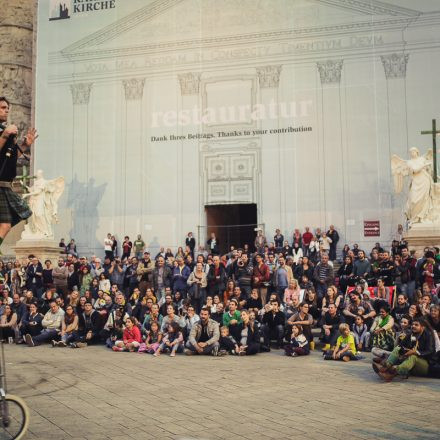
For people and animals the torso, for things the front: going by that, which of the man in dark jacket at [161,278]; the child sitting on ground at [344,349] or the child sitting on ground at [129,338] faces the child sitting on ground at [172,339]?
the man in dark jacket

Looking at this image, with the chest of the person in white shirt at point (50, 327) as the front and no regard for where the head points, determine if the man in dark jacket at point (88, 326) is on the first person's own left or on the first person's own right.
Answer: on the first person's own left

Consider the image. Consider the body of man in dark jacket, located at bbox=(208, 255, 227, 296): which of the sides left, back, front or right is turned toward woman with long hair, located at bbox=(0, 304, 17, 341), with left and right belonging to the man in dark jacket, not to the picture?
right

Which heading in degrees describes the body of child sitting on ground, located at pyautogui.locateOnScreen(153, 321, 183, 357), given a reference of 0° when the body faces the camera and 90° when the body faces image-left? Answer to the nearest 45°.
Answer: approximately 45°

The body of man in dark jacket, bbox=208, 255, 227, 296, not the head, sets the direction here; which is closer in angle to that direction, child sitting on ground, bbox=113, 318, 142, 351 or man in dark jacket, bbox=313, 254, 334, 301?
the child sitting on ground

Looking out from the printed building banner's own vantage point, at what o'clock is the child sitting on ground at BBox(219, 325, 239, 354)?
The child sitting on ground is roughly at 12 o'clock from the printed building banner.

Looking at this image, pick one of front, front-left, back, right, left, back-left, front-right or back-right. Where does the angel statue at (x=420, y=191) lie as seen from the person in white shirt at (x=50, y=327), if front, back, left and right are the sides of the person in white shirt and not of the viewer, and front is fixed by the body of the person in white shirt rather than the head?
back-left

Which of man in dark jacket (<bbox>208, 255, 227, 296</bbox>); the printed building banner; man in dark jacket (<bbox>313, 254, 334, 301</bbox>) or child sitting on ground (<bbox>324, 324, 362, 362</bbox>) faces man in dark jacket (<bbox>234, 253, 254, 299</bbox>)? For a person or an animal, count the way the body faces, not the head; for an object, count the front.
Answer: the printed building banner

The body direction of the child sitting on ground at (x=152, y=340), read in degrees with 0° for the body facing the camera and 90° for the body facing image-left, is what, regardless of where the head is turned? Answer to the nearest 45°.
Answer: approximately 45°

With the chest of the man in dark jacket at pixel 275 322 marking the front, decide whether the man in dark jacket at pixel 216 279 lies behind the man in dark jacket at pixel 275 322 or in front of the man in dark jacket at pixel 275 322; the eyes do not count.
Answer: behind

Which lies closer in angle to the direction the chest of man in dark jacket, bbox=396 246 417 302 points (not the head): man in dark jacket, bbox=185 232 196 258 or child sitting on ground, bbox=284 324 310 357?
the child sitting on ground

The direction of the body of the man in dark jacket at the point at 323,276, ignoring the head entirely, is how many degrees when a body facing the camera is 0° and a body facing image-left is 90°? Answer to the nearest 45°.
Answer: approximately 0°
